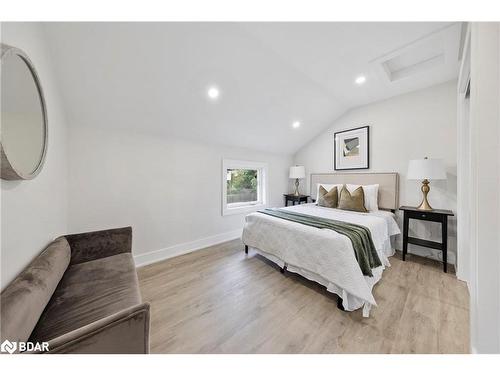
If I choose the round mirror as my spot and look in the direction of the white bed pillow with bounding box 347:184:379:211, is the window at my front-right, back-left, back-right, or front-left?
front-left

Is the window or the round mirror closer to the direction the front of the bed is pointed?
the round mirror

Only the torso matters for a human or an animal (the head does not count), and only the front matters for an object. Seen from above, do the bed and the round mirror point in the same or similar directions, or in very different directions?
very different directions

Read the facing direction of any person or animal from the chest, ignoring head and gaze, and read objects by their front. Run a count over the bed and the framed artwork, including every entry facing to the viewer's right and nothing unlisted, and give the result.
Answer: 0

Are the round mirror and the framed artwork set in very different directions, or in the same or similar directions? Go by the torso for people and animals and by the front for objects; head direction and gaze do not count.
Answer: very different directions

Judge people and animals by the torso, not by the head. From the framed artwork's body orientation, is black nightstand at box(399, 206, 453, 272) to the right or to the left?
on its left

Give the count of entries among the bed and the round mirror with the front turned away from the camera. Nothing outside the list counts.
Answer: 0

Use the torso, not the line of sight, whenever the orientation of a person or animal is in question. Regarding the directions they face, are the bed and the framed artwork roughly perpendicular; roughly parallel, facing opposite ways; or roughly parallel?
roughly parallel

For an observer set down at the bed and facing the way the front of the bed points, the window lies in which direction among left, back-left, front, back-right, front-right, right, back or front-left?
right

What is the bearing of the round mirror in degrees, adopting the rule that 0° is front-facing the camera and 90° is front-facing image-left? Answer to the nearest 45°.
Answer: approximately 315°

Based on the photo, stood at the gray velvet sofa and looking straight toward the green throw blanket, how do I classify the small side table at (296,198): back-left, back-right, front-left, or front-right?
front-left

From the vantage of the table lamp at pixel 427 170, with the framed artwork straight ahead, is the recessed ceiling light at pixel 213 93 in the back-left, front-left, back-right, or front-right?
front-left

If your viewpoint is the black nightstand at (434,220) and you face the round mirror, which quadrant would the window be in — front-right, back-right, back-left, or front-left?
front-right

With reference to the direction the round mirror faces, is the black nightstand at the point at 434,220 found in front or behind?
in front

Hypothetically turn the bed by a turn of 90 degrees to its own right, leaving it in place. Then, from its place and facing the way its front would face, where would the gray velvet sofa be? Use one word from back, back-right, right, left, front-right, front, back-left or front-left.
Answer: left

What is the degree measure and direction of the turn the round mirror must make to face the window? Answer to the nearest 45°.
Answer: approximately 45° to its left

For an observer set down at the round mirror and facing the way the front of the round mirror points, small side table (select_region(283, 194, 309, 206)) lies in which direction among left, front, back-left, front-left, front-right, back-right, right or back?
front-left

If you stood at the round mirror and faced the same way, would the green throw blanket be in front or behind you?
in front
